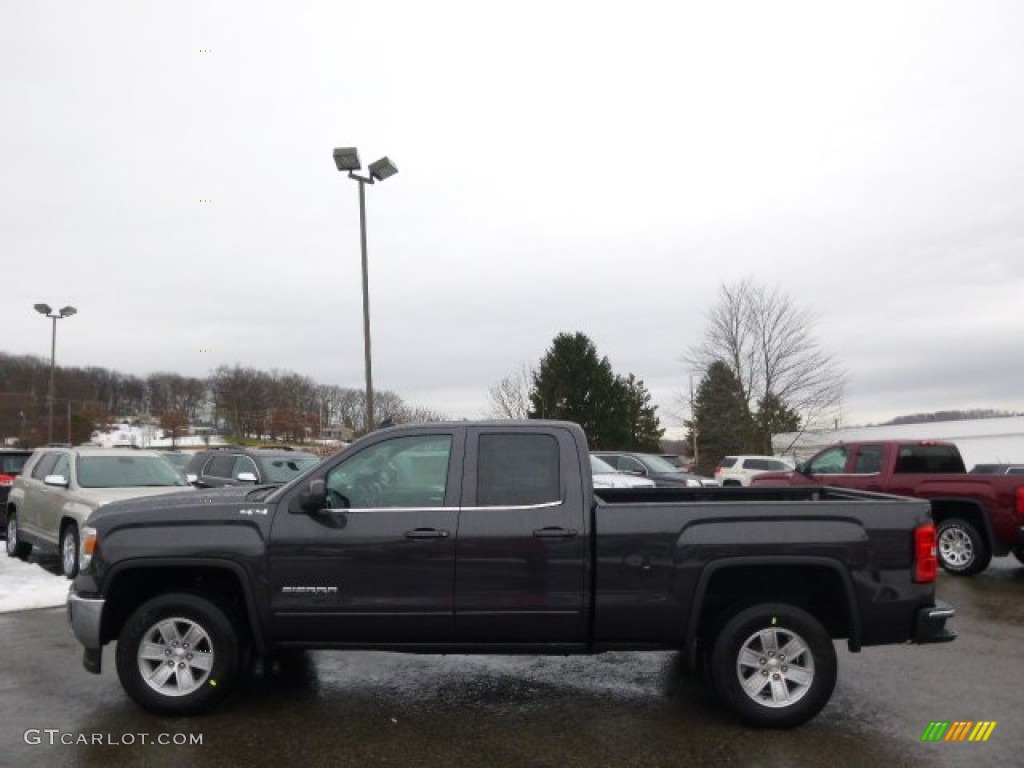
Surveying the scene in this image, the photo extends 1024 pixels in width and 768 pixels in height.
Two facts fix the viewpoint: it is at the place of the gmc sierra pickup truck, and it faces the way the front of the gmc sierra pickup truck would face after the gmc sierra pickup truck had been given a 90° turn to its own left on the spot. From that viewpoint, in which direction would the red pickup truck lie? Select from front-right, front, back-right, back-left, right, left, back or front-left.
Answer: back-left

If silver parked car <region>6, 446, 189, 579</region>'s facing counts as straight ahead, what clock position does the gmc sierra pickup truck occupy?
The gmc sierra pickup truck is roughly at 1 o'clock from the silver parked car.

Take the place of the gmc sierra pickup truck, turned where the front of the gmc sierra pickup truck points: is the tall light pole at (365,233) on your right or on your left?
on your right

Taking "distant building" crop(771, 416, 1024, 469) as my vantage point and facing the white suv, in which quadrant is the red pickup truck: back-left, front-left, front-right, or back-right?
front-left

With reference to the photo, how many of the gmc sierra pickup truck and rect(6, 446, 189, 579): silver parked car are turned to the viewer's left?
1

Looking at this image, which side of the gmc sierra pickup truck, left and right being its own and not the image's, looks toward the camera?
left

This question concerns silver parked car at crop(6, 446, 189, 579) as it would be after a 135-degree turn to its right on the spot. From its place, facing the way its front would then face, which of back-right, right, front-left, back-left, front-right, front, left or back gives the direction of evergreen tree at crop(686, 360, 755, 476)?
back-right

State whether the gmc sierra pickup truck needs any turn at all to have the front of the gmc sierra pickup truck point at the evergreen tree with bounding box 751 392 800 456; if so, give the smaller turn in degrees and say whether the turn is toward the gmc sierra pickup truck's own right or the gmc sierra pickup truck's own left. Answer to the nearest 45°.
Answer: approximately 90° to the gmc sierra pickup truck's own right

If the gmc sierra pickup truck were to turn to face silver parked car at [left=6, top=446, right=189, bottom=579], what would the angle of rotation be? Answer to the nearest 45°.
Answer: approximately 45° to its right

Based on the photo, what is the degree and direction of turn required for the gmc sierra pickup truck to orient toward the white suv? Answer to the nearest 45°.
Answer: approximately 90° to its right

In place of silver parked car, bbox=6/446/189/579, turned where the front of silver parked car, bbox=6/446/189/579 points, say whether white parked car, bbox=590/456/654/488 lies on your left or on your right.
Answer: on your left

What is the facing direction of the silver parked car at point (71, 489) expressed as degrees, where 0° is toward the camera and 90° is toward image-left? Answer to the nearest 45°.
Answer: approximately 315°

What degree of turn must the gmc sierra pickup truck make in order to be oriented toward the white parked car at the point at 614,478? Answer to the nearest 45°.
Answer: approximately 90° to its right

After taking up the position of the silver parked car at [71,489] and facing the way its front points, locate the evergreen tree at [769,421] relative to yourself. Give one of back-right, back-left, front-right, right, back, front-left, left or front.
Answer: left
